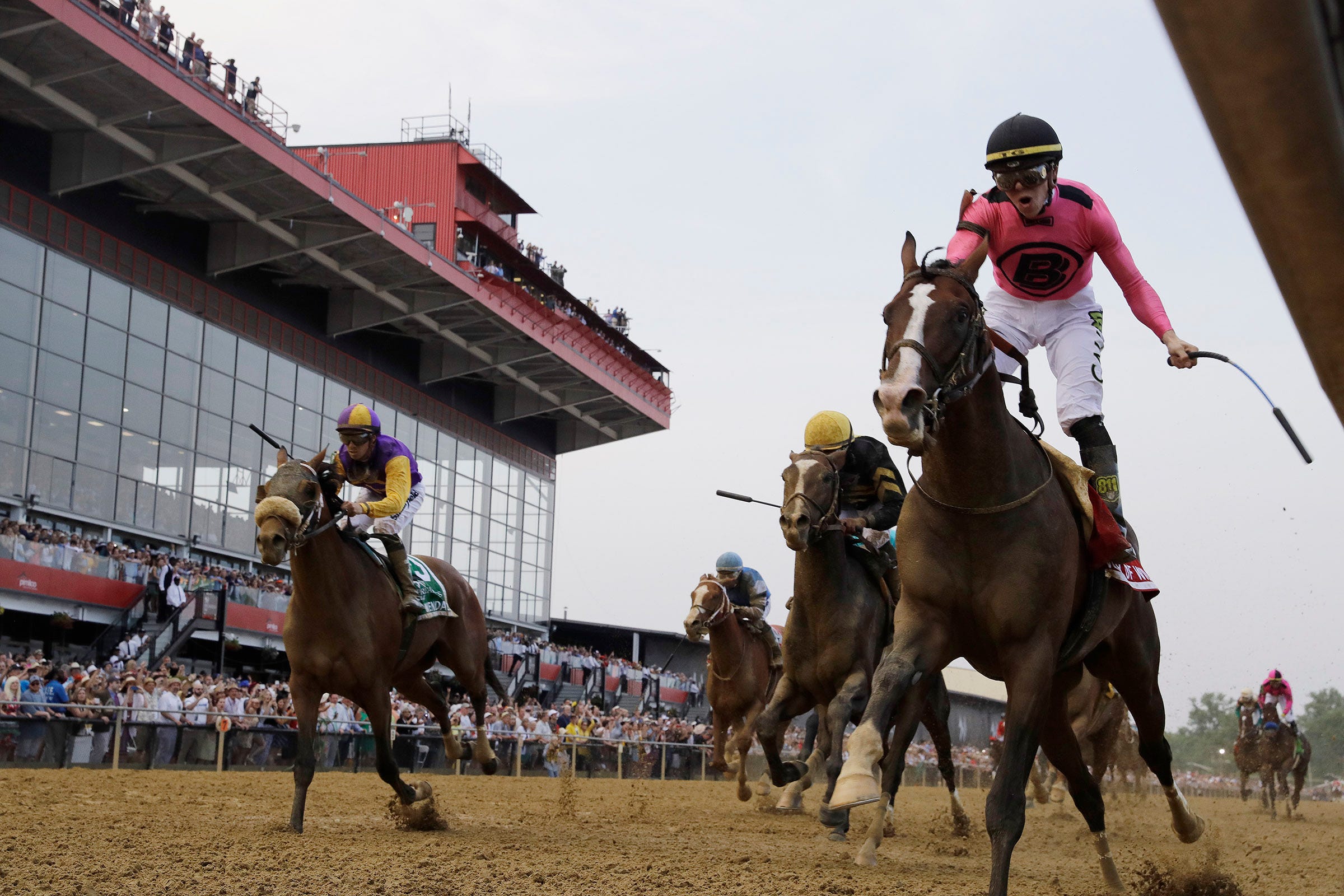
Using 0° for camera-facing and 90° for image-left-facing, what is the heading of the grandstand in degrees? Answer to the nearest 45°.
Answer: approximately 315°

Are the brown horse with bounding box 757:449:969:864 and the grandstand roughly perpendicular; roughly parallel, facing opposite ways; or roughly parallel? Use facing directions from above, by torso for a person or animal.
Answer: roughly perpendicular

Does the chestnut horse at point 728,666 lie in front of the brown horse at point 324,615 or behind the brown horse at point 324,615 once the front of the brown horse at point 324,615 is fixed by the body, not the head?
behind

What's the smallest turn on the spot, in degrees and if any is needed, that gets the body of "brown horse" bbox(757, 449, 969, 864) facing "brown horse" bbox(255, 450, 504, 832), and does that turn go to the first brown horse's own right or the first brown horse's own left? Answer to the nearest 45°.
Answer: approximately 45° to the first brown horse's own right

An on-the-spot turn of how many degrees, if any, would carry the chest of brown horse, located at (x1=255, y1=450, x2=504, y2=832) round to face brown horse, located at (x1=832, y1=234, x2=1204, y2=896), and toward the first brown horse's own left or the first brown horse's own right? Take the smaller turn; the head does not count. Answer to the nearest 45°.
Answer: approximately 90° to the first brown horse's own left

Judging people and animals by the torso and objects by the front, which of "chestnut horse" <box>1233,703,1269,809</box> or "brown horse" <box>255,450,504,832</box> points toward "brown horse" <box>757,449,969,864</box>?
"chestnut horse" <box>1233,703,1269,809</box>

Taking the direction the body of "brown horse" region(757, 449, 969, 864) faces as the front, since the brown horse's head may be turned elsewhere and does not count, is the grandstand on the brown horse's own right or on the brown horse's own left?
on the brown horse's own right

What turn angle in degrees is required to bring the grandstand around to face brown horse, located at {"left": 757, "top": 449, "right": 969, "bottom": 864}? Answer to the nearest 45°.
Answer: approximately 45° to its right

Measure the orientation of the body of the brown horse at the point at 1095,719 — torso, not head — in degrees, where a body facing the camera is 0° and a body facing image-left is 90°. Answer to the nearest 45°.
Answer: approximately 45°
